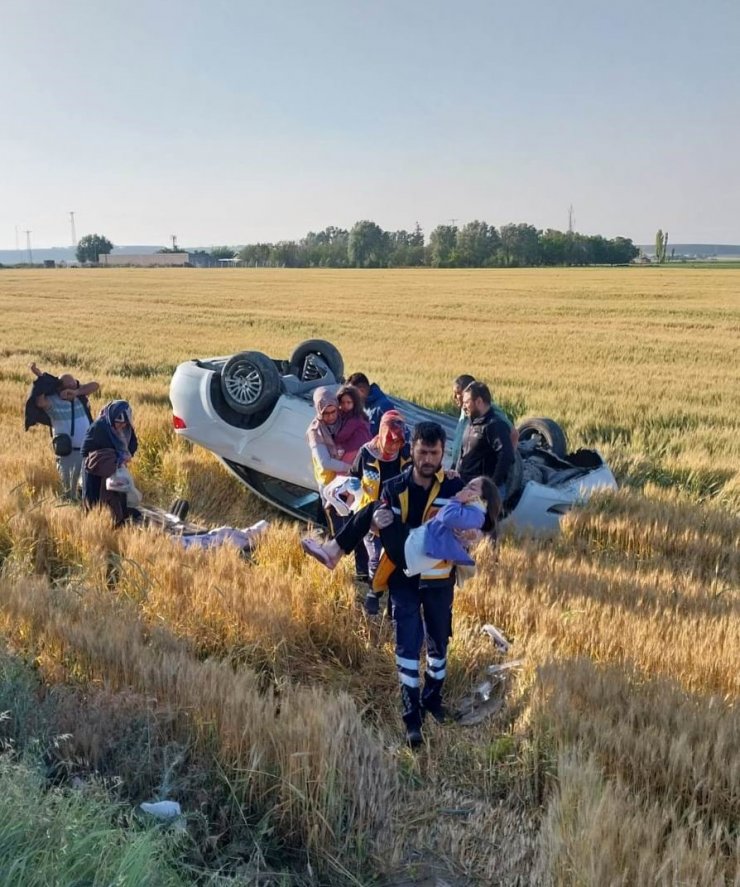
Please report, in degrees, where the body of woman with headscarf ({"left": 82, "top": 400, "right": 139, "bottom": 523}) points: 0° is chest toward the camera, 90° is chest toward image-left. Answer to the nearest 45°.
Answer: approximately 315°

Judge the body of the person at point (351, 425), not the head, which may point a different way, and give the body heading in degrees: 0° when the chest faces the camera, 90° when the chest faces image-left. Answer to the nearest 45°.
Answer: approximately 45°

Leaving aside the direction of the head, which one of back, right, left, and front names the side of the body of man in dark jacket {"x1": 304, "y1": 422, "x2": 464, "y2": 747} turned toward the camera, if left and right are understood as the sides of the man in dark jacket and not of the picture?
front

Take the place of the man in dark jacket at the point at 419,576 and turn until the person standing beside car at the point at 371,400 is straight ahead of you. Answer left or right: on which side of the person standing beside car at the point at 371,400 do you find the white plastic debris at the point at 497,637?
right

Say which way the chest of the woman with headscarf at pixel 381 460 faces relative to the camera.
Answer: toward the camera

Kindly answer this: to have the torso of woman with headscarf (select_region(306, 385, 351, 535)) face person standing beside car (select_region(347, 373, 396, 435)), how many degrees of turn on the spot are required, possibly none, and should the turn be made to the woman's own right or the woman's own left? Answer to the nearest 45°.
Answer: approximately 135° to the woman's own left

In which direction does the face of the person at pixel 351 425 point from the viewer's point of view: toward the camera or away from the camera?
toward the camera

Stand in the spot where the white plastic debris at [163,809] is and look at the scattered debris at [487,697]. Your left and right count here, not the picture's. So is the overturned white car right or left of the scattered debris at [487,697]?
left

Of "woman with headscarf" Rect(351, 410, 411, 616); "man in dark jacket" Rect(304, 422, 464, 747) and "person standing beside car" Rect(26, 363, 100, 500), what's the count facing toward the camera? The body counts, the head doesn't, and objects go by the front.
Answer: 3
